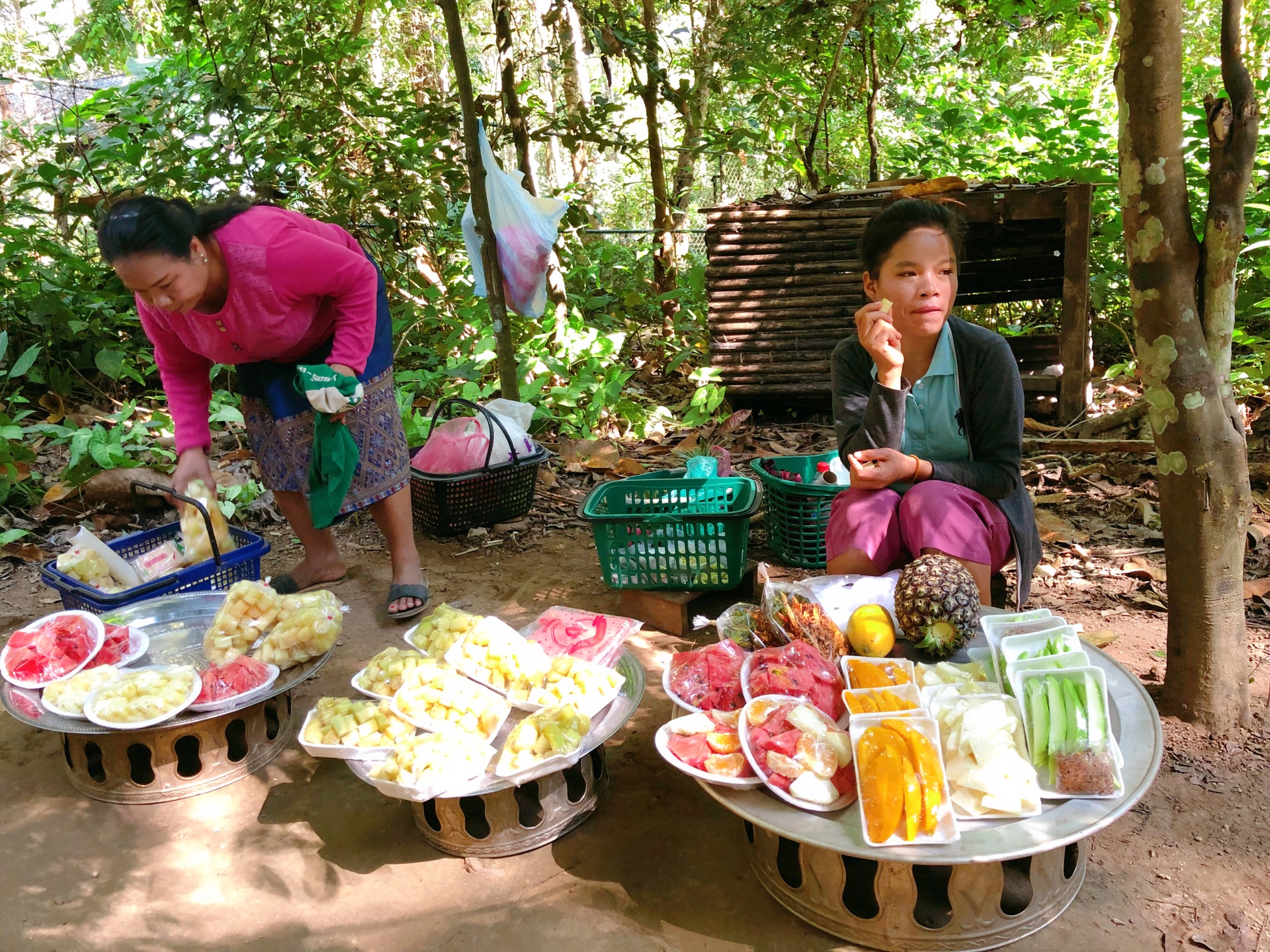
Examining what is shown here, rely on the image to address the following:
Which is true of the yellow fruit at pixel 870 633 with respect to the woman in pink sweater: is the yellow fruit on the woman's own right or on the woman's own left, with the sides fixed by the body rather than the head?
on the woman's own left

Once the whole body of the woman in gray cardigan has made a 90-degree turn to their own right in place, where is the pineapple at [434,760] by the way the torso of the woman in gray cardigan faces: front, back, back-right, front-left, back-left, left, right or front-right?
front-left

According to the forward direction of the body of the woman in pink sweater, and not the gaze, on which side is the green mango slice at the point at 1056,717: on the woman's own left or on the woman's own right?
on the woman's own left

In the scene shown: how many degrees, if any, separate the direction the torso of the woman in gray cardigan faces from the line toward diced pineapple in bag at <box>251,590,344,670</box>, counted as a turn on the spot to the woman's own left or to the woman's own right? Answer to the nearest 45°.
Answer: approximately 90° to the woman's own right

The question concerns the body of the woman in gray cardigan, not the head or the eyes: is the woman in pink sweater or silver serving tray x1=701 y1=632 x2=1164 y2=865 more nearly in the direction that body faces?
the silver serving tray

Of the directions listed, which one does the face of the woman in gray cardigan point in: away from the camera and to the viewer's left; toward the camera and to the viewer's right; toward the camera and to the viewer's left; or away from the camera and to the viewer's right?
toward the camera and to the viewer's right

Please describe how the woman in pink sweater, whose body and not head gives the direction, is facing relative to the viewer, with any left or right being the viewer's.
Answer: facing the viewer and to the left of the viewer

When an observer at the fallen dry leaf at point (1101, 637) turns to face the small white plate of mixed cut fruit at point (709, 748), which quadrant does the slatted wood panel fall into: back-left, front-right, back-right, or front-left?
back-right

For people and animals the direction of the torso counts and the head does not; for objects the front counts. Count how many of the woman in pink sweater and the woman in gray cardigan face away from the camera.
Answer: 0

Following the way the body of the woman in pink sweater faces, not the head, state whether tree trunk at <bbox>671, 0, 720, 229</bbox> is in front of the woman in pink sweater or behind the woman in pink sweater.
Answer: behind

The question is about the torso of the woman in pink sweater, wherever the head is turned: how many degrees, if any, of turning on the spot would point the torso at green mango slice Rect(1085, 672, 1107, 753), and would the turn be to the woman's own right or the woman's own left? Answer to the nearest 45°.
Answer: approximately 90° to the woman's own left

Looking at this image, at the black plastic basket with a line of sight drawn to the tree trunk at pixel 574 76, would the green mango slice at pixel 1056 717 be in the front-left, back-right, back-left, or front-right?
back-right

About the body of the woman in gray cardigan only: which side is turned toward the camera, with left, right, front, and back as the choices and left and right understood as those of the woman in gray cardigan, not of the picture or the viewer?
front

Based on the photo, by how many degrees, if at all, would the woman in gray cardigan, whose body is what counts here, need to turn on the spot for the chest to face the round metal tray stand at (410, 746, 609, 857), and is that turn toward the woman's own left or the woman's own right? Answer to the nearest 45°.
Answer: approximately 45° to the woman's own right

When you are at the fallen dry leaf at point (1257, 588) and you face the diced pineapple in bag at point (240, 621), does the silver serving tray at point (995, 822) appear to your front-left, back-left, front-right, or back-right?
front-left

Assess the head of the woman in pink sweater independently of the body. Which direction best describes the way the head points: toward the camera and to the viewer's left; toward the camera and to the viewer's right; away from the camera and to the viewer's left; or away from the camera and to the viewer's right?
toward the camera and to the viewer's left
